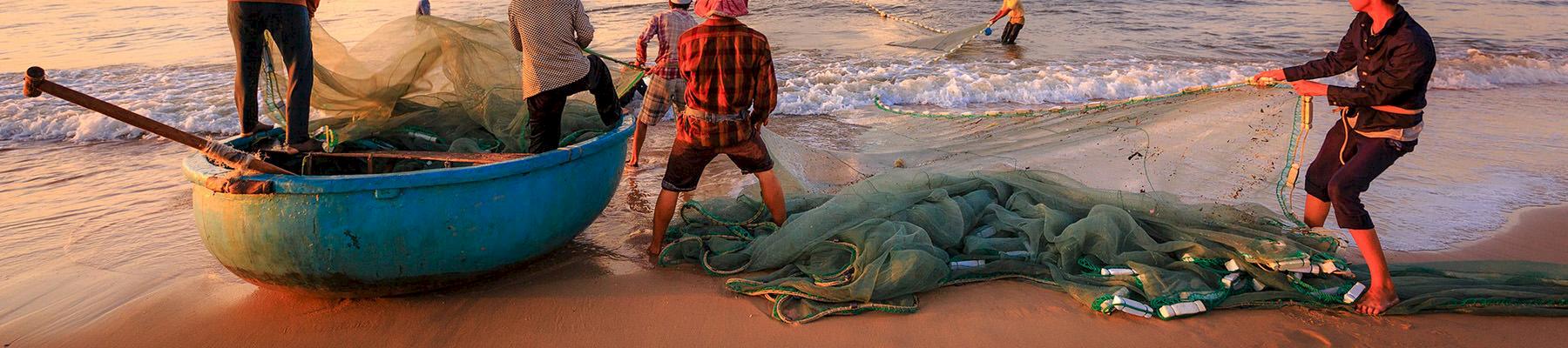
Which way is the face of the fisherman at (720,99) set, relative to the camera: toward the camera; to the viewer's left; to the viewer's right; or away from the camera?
away from the camera

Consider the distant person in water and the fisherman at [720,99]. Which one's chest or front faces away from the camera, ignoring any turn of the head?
the fisherman

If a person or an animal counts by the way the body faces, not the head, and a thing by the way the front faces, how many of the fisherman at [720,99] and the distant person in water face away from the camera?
1

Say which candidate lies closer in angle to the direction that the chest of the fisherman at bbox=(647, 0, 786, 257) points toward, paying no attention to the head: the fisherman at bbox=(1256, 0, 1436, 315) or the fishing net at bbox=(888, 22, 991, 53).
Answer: the fishing net

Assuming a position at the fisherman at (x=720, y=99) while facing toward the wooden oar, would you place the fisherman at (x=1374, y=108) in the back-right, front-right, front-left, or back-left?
back-left

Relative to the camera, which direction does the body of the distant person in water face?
to the viewer's left

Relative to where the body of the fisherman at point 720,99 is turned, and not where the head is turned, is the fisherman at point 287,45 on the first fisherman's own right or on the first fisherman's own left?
on the first fisherman's own left

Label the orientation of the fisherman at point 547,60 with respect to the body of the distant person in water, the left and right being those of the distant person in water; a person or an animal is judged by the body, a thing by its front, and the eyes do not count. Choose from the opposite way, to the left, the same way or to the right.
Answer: to the right

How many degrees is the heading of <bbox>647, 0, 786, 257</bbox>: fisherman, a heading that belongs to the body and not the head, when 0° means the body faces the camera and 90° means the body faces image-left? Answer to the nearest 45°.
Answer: approximately 180°

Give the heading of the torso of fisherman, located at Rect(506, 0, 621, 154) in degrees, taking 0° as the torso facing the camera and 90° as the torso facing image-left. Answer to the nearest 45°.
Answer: approximately 225°
